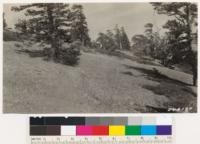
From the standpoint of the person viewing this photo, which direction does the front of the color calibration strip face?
facing the viewer
